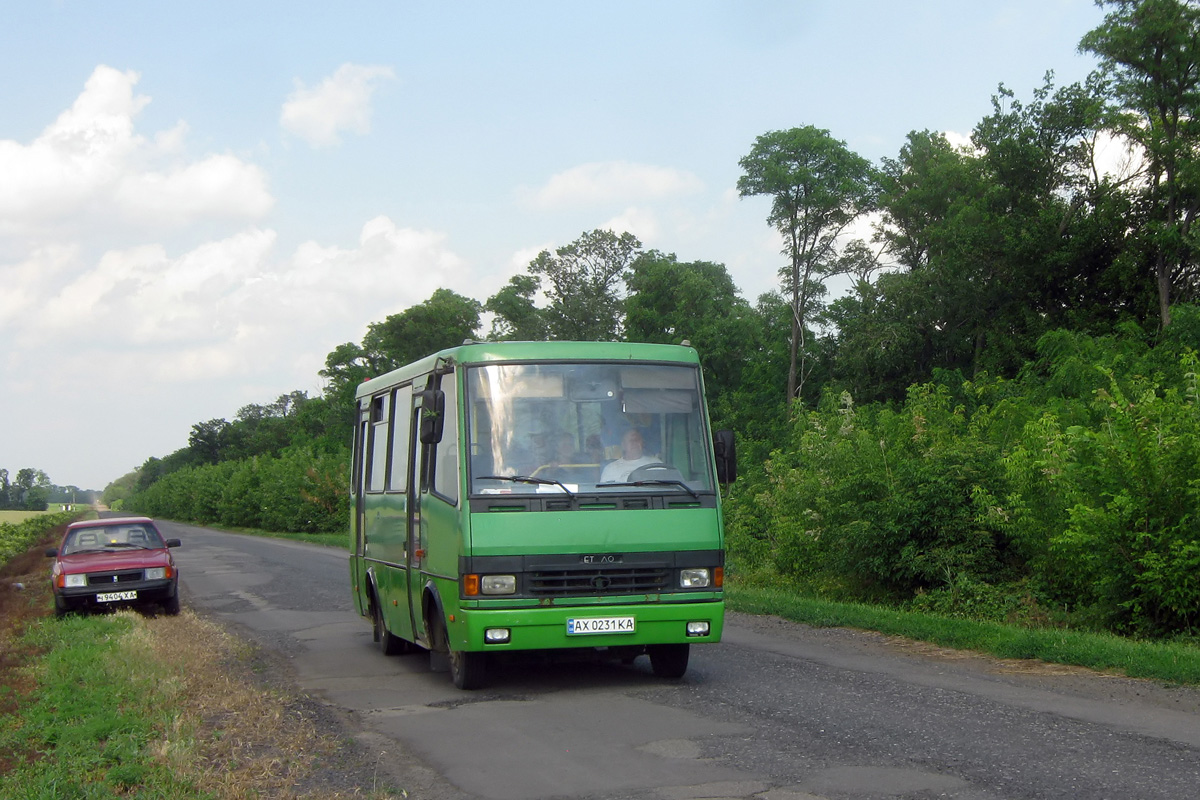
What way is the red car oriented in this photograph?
toward the camera

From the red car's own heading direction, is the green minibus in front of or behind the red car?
in front

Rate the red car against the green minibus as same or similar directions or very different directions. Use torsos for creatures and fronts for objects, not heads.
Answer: same or similar directions

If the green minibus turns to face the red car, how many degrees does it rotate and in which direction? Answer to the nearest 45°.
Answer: approximately 135° to its right

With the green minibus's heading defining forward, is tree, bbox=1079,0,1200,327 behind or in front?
behind

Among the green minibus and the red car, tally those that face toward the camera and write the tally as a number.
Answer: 2

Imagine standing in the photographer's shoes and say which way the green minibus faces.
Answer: facing the viewer
